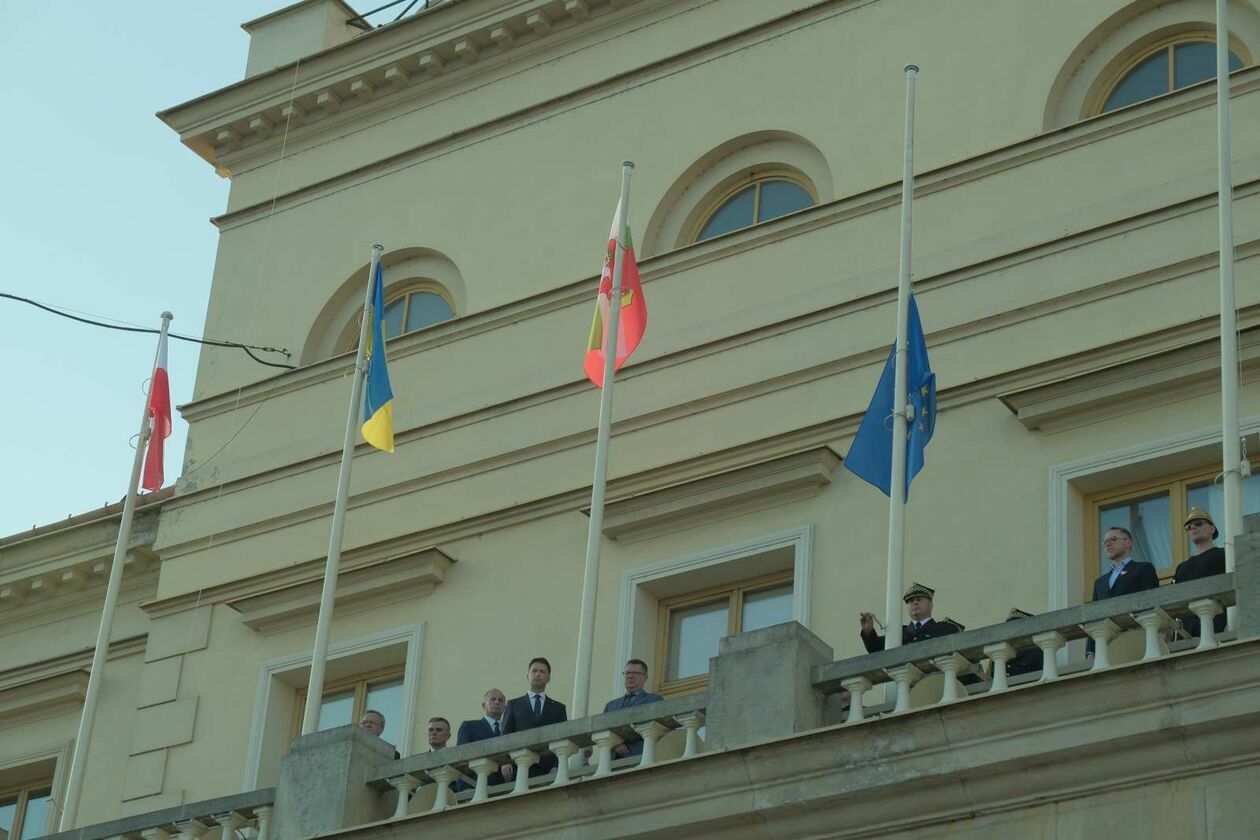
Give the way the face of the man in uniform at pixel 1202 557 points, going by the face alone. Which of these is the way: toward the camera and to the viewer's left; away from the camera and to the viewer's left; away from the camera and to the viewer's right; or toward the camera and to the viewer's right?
toward the camera and to the viewer's left

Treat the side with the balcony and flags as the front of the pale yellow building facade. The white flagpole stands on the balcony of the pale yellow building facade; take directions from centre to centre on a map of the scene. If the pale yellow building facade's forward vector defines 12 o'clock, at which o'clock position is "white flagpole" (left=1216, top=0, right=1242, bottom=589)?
The white flagpole is roughly at 9 o'clock from the pale yellow building facade.

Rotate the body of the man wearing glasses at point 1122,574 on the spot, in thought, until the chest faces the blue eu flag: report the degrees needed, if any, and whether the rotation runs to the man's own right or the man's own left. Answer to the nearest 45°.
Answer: approximately 90° to the man's own right

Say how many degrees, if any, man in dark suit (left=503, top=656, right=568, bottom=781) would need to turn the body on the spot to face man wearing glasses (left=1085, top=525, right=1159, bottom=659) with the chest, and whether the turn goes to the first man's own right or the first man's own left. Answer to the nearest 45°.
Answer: approximately 45° to the first man's own left

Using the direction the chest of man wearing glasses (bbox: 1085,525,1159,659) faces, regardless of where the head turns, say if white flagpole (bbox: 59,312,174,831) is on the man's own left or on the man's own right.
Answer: on the man's own right

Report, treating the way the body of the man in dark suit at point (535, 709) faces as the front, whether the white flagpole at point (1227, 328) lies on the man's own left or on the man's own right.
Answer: on the man's own left

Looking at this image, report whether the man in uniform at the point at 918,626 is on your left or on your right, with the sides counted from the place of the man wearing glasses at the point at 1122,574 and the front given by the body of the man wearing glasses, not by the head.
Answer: on your right

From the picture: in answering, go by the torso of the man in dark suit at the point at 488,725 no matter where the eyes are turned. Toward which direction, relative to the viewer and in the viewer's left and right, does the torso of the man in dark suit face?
facing the viewer and to the right of the viewer

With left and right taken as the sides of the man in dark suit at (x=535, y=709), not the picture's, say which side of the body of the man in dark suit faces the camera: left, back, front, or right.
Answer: front

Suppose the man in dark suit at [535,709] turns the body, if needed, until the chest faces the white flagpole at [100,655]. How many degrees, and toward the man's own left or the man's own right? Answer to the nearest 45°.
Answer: approximately 135° to the man's own right

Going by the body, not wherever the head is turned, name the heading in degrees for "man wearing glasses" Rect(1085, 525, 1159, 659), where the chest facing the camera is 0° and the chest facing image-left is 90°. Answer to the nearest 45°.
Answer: approximately 45°
